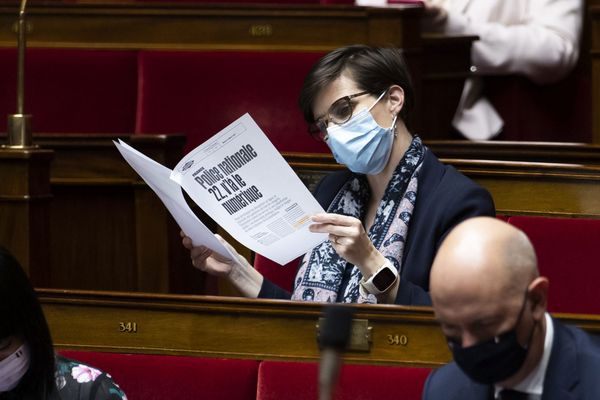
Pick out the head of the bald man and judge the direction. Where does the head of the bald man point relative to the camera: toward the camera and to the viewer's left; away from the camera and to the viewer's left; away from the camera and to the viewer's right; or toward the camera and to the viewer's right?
toward the camera and to the viewer's left

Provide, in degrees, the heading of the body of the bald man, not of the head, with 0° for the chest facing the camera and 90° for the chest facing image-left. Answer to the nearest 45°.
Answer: approximately 45°

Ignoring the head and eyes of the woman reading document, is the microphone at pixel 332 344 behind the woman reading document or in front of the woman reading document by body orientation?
in front

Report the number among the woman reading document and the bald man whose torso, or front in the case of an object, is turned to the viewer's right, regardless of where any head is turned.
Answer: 0
